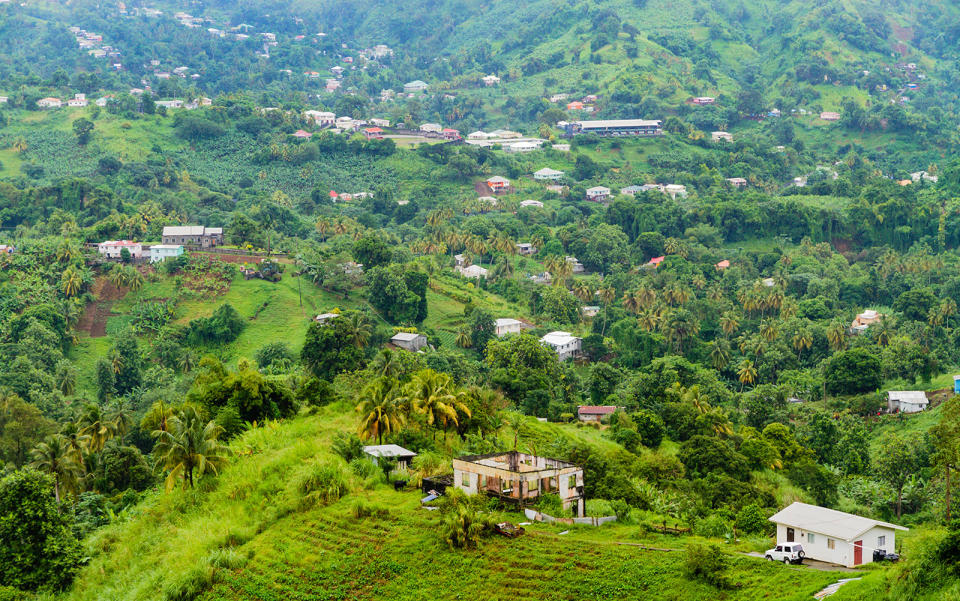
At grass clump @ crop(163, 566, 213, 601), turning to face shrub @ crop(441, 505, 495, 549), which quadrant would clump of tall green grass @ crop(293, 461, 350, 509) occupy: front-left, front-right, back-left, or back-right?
front-left

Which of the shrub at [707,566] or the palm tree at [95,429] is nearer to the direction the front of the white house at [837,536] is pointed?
the shrub

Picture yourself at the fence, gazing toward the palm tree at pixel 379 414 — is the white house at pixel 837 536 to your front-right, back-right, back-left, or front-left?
back-right

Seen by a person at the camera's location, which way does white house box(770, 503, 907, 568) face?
facing the viewer and to the left of the viewer

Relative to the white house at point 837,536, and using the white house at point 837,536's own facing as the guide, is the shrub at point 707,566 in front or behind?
in front

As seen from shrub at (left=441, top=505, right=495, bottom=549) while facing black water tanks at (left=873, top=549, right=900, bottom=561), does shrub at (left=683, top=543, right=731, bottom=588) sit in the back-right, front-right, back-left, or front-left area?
front-right

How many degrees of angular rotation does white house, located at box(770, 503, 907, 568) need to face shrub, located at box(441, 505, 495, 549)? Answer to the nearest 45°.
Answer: approximately 45° to its right

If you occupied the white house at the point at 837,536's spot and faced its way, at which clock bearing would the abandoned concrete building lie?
The abandoned concrete building is roughly at 2 o'clock from the white house.

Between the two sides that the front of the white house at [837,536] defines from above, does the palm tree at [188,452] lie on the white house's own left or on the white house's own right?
on the white house's own right

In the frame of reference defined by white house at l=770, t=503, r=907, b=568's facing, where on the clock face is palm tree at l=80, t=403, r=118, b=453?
The palm tree is roughly at 2 o'clock from the white house.

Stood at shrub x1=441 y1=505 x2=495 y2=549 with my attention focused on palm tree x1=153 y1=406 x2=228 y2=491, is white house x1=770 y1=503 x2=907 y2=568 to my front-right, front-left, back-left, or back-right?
back-right

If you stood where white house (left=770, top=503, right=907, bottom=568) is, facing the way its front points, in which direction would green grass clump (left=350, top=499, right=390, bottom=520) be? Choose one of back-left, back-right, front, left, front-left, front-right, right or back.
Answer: front-right

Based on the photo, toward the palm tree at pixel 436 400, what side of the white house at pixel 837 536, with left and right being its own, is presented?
right
